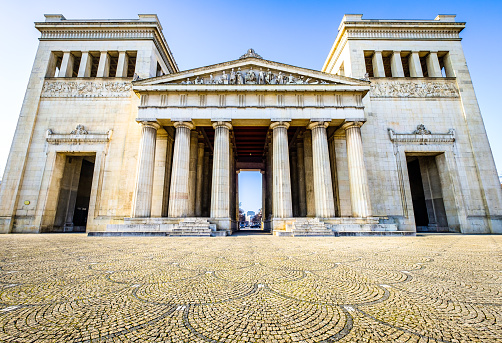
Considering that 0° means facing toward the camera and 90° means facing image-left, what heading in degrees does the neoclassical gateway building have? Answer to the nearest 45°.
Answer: approximately 0°
